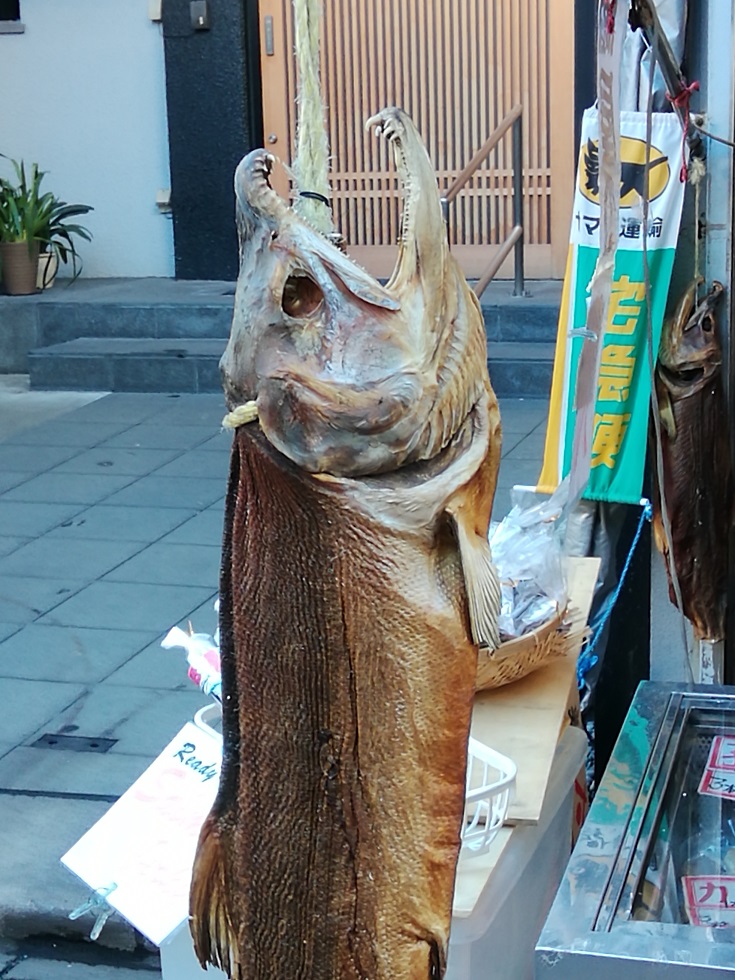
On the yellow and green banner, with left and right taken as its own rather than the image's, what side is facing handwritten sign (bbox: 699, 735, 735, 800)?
front

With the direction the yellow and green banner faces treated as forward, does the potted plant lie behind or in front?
behind

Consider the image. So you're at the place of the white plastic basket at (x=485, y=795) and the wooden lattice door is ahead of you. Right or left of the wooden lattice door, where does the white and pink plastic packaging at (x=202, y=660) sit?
left

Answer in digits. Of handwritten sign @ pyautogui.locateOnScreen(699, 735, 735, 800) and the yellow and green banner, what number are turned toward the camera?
2

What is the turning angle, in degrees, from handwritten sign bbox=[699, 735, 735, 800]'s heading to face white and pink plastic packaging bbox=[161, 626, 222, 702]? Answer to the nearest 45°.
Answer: approximately 90° to its right

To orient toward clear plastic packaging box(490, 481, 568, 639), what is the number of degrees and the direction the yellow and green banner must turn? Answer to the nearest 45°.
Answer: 0° — it already faces it

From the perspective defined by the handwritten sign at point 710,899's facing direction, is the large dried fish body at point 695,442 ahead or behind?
behind

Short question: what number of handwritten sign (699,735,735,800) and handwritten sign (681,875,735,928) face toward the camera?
2

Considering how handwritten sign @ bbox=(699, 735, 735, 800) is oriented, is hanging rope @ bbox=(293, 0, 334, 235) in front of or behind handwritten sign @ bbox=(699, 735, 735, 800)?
in front

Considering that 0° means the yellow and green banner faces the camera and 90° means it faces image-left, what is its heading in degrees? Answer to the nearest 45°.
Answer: approximately 0°
